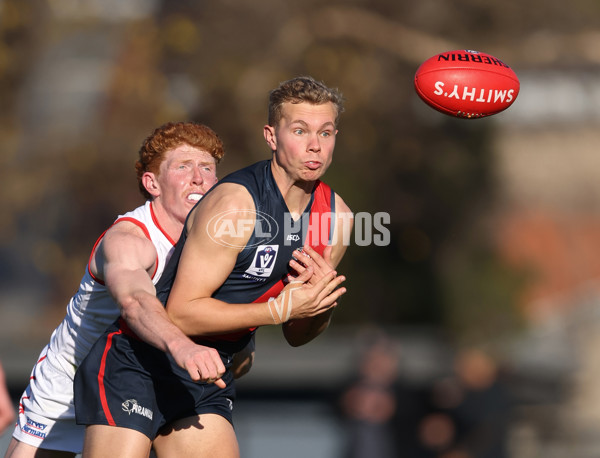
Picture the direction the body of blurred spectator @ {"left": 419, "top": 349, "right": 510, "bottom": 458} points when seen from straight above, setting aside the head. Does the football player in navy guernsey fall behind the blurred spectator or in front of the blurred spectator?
in front

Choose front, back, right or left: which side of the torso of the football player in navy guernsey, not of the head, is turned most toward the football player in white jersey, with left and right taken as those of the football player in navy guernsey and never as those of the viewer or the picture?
back

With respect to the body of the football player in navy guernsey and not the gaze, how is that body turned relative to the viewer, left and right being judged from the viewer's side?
facing the viewer and to the right of the viewer

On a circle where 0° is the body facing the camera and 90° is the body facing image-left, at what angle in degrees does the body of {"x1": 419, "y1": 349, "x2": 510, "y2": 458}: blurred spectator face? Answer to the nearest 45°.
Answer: approximately 45°

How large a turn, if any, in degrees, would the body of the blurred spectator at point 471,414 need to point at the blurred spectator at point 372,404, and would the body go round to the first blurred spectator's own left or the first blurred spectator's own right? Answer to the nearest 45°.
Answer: approximately 45° to the first blurred spectator's own right

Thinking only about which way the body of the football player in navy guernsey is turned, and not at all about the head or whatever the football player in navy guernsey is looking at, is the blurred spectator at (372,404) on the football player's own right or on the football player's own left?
on the football player's own left

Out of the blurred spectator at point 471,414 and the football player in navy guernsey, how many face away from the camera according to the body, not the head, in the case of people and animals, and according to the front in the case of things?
0

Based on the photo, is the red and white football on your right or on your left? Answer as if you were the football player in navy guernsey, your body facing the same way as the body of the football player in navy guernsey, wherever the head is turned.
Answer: on your left

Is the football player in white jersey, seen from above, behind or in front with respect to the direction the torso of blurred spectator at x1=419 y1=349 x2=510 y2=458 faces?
in front

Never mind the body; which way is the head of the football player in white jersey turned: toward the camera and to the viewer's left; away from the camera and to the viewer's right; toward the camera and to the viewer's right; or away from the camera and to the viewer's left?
toward the camera and to the viewer's right

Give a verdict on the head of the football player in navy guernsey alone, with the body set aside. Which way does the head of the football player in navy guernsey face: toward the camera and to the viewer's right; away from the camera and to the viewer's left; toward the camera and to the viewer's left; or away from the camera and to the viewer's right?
toward the camera and to the viewer's right

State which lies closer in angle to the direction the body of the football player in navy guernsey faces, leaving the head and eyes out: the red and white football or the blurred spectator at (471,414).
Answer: the red and white football
